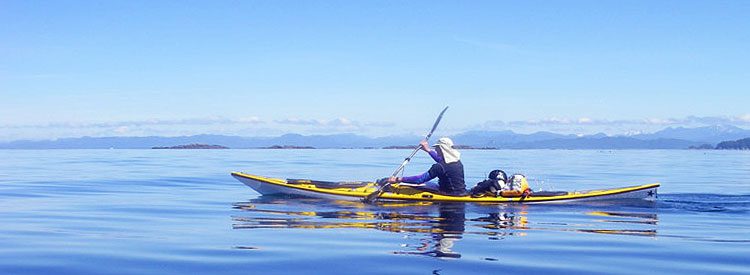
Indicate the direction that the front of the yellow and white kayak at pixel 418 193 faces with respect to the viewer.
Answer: facing to the left of the viewer
